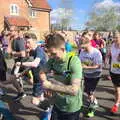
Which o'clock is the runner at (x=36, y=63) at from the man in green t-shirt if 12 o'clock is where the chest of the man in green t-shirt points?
The runner is roughly at 4 o'clock from the man in green t-shirt.

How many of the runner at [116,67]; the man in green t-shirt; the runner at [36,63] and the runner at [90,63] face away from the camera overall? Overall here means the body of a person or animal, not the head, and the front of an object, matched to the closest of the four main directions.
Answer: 0

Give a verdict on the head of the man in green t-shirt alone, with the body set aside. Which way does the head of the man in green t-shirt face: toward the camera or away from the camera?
toward the camera

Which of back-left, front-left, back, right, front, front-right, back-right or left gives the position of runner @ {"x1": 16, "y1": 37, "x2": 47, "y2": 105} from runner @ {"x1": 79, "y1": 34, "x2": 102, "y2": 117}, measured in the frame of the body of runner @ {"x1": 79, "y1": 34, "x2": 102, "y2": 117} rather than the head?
front-right

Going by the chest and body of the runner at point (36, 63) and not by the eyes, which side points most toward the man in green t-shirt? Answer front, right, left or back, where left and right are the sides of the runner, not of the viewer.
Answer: left

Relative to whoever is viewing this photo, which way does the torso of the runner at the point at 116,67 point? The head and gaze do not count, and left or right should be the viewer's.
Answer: facing the viewer and to the left of the viewer

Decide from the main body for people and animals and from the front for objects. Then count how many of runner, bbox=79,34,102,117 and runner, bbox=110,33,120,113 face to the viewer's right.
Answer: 0

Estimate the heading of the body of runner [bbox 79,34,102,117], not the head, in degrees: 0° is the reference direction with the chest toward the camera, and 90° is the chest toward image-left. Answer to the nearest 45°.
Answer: approximately 45°
